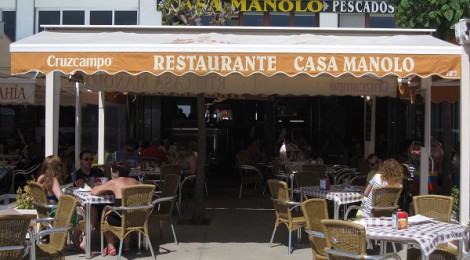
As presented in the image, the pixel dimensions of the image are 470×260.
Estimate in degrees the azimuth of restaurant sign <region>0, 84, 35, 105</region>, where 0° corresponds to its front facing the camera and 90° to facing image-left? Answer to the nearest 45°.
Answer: approximately 0°

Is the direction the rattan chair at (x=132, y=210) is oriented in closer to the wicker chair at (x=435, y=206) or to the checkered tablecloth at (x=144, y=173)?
the checkered tablecloth

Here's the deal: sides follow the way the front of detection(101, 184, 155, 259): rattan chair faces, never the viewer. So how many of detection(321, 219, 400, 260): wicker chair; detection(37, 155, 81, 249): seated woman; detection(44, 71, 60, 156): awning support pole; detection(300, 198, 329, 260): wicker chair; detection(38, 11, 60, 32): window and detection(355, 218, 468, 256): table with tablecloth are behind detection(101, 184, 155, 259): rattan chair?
3

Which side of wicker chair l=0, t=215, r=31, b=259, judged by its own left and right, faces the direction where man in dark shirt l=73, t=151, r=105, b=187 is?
front

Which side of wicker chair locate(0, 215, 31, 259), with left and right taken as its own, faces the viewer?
back

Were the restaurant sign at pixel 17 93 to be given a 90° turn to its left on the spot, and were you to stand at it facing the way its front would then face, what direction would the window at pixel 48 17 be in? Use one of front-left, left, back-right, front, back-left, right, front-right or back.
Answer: left

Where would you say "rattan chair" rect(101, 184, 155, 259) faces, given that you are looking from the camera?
facing away from the viewer and to the left of the viewer
